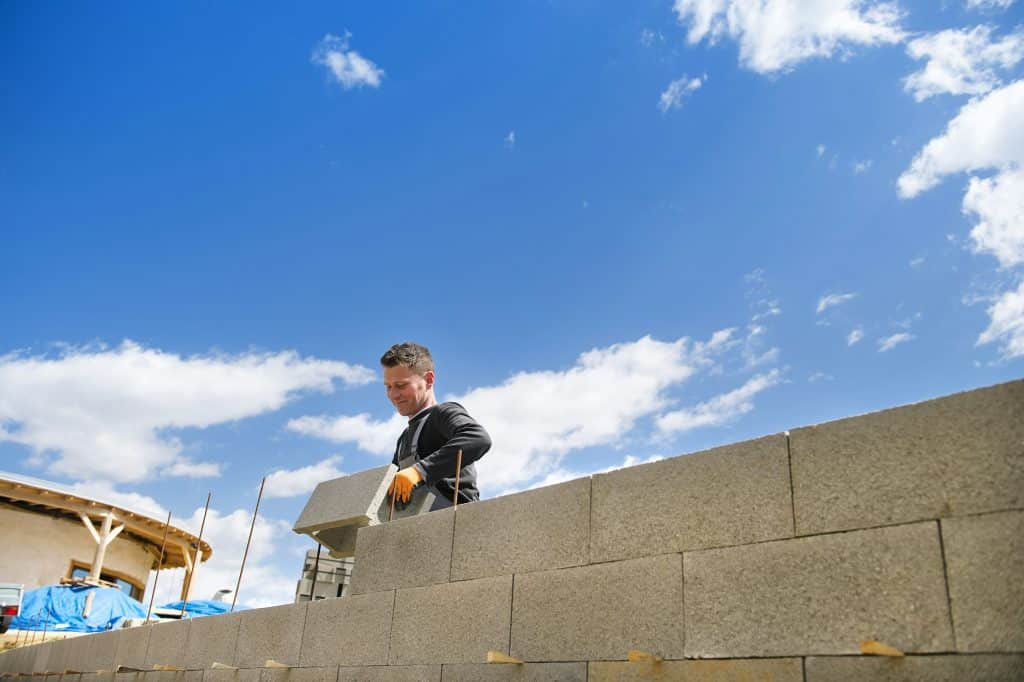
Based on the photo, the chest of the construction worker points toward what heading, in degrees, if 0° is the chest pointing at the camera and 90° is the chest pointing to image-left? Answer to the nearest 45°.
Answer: approximately 45°

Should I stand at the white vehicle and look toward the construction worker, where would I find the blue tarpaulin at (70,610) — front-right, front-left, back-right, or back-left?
front-left

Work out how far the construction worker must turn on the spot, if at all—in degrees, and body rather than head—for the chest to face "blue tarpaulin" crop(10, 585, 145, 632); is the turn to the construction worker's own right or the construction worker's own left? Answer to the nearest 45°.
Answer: approximately 90° to the construction worker's own right

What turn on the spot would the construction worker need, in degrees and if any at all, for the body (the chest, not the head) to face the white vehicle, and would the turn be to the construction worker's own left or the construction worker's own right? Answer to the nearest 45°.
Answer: approximately 90° to the construction worker's own right
